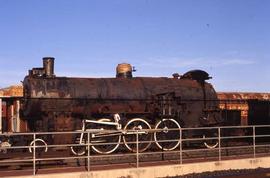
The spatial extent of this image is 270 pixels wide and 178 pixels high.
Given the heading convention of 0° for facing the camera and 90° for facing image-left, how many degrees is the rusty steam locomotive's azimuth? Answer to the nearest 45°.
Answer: approximately 90°
